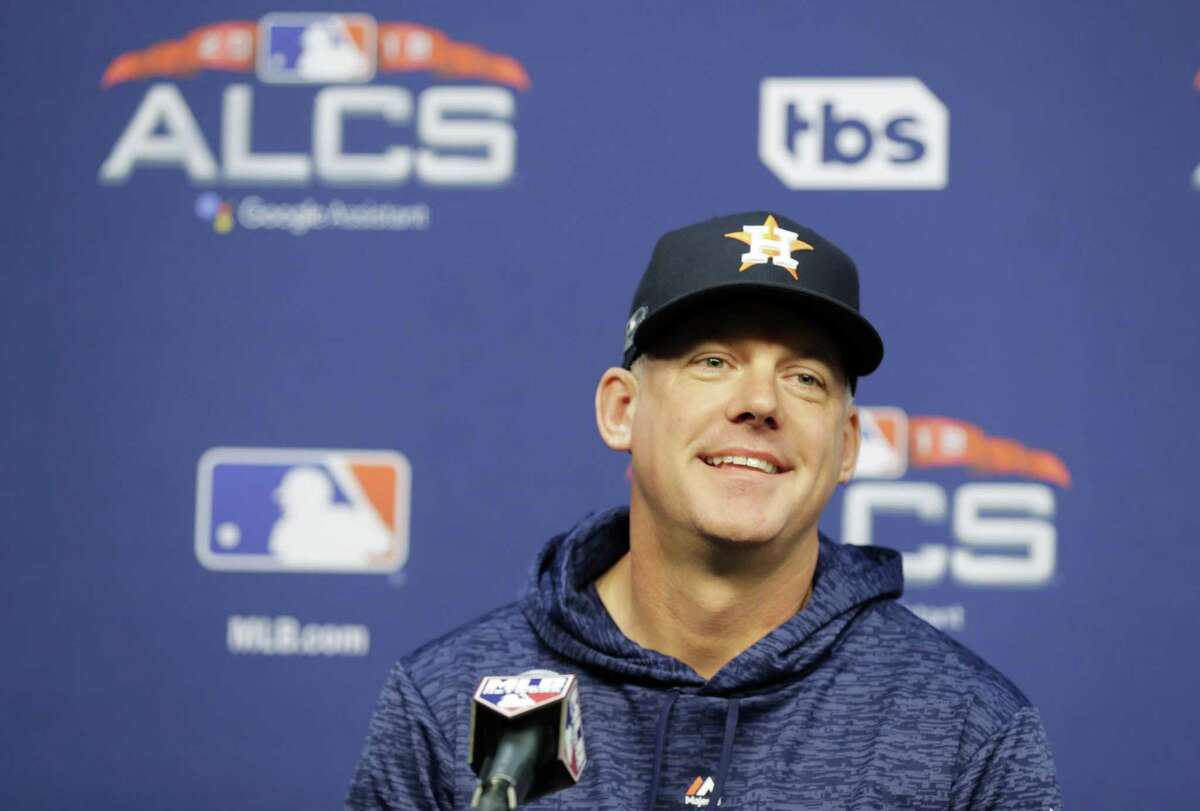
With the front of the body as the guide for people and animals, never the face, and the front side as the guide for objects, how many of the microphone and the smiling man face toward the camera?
1

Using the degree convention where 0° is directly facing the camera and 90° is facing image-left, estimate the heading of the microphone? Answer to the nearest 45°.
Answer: approximately 225°
